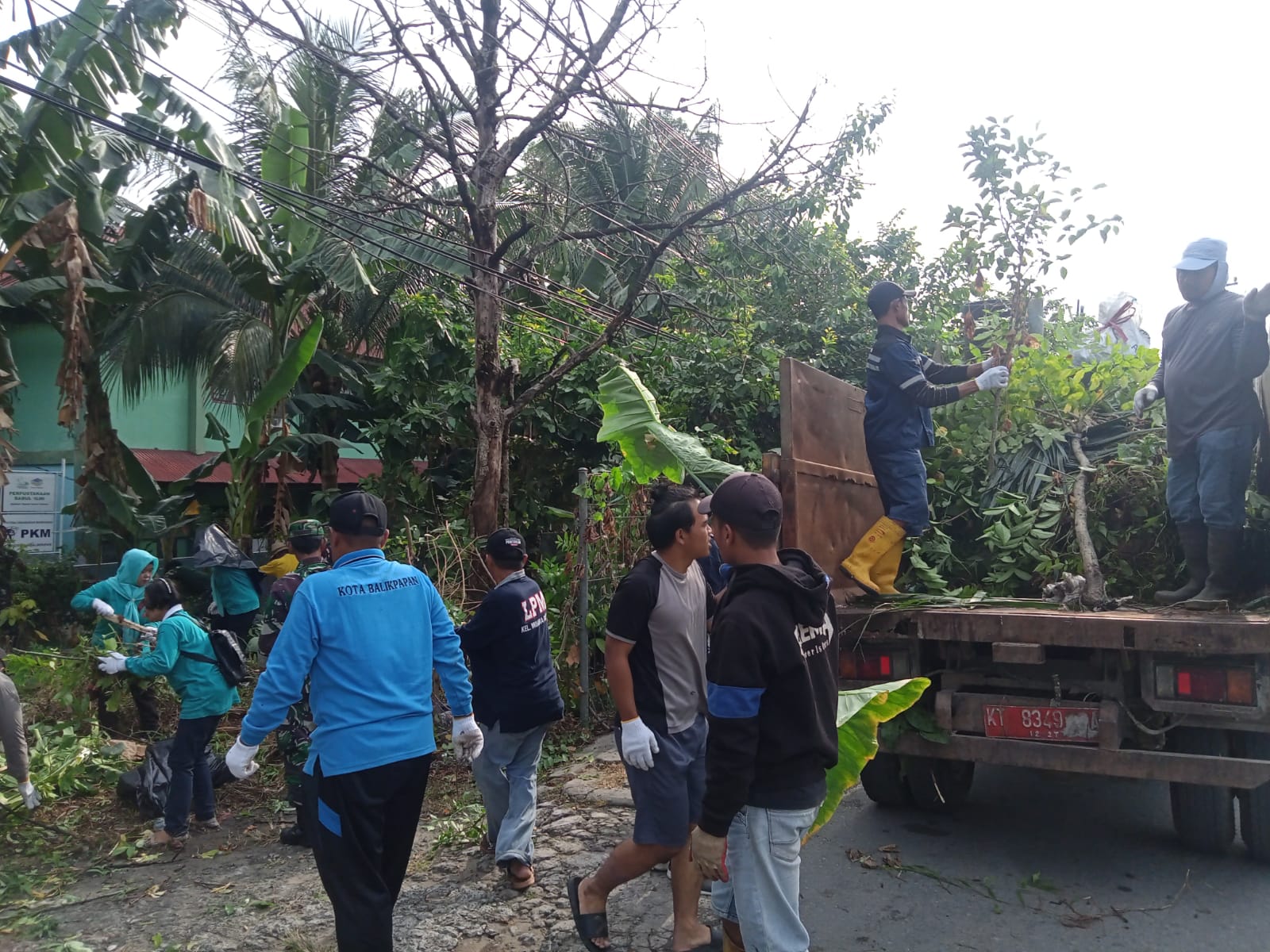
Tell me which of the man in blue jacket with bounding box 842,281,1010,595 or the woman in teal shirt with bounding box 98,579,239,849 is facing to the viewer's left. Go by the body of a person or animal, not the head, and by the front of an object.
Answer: the woman in teal shirt

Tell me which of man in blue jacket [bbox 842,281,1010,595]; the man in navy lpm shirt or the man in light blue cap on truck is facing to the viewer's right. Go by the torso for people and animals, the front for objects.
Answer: the man in blue jacket

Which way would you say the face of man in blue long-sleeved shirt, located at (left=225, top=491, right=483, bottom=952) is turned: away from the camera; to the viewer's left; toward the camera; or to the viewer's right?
away from the camera

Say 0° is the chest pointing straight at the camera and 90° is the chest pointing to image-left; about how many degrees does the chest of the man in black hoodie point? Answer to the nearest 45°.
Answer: approximately 135°

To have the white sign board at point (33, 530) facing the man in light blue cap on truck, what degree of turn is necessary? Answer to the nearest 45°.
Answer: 0° — it already faces them

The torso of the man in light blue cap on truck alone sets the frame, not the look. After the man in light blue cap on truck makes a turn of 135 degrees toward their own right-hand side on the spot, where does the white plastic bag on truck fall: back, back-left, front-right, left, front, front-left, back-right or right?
front

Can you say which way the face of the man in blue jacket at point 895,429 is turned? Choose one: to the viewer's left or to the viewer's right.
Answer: to the viewer's right

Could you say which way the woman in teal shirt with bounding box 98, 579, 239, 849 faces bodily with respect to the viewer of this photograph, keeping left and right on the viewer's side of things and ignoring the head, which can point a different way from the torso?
facing to the left of the viewer

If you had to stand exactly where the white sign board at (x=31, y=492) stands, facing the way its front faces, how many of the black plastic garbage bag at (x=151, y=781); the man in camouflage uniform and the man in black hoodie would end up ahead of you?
3

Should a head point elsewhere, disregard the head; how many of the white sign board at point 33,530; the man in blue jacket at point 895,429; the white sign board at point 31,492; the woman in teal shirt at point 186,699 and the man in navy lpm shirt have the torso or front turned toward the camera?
2

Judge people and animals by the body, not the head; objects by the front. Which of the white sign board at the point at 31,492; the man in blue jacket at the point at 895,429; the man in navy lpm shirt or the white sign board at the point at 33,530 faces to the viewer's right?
the man in blue jacket
